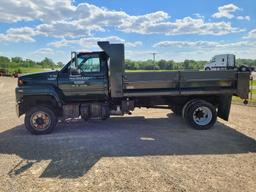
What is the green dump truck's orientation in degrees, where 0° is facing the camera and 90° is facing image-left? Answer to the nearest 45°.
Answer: approximately 90°
